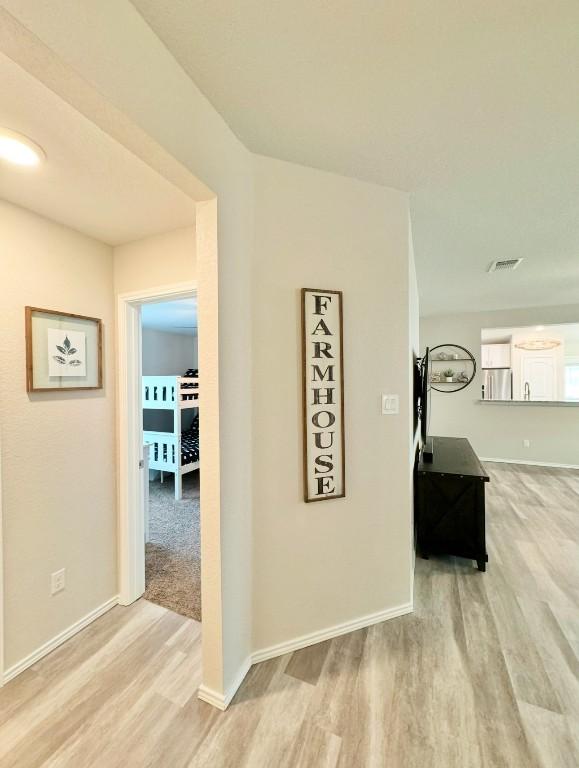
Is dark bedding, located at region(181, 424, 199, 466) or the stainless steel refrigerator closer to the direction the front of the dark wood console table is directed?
the stainless steel refrigerator

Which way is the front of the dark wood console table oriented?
to the viewer's right

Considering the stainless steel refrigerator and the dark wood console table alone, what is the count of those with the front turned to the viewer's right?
1

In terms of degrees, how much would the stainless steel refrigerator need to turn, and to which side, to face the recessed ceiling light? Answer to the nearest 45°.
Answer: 0° — it already faces it

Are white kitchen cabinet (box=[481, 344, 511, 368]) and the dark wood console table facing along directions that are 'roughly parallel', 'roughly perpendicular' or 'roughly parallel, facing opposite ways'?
roughly perpendicular
